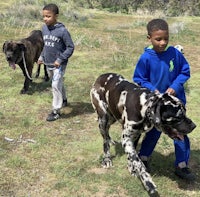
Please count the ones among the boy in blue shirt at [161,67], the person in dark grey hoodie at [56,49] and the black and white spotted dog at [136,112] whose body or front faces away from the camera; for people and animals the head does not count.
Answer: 0

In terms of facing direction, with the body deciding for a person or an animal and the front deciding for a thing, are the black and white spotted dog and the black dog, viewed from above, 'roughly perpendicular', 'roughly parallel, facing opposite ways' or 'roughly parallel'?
roughly perpendicular

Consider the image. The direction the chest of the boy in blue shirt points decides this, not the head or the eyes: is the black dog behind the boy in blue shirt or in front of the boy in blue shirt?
behind

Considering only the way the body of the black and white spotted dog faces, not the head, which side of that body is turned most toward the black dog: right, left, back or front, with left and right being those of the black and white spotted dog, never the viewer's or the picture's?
back

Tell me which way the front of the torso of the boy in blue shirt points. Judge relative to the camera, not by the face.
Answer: toward the camera

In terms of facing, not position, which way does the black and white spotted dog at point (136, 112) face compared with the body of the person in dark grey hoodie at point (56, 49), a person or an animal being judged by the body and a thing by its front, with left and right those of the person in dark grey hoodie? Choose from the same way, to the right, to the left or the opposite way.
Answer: to the left

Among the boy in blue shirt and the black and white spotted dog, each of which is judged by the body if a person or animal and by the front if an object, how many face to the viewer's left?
0

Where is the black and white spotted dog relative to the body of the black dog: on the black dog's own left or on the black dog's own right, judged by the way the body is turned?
on the black dog's own left

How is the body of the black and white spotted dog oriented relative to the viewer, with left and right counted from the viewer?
facing the viewer and to the right of the viewer

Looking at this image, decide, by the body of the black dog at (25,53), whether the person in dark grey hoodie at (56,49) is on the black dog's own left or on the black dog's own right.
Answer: on the black dog's own left

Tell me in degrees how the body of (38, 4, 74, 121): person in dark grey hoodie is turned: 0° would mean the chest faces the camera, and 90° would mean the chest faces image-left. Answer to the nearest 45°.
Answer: approximately 45°
